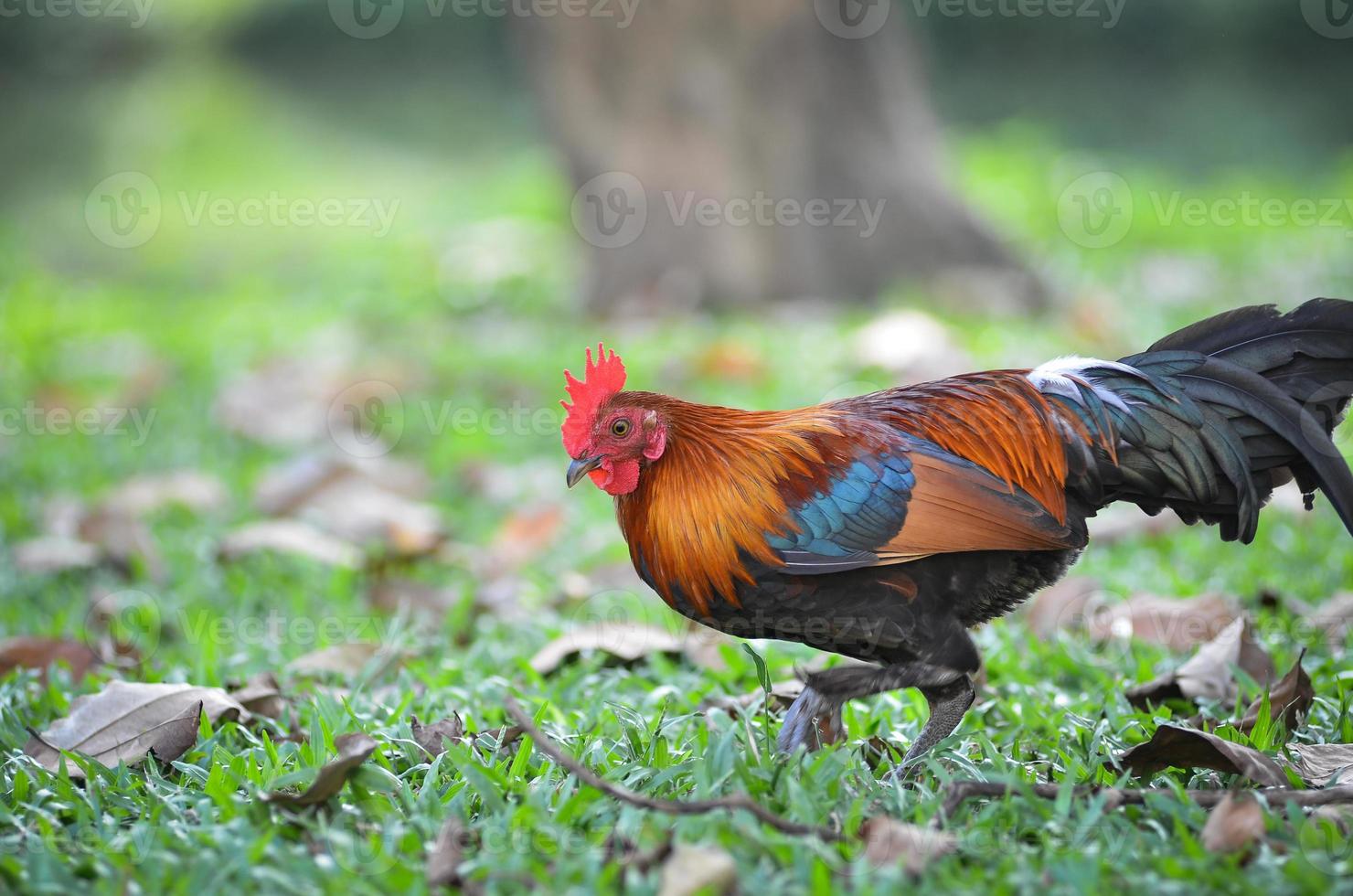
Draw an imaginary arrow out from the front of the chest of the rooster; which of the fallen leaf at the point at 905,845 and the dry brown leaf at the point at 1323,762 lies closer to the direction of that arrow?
the fallen leaf

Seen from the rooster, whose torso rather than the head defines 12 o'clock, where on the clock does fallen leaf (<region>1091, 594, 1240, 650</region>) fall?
The fallen leaf is roughly at 4 o'clock from the rooster.

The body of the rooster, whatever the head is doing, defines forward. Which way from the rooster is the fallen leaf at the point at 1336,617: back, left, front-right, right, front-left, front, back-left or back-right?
back-right

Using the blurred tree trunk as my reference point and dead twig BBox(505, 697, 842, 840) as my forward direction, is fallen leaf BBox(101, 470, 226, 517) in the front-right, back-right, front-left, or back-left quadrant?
front-right

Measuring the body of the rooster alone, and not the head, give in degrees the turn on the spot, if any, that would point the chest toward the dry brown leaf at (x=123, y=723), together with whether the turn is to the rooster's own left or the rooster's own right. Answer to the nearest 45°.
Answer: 0° — it already faces it

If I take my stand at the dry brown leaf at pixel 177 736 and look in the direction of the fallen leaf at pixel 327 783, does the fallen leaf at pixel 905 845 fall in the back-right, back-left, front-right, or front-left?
front-left

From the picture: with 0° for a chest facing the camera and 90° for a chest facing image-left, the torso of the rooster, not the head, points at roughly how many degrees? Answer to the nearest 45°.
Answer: approximately 90°

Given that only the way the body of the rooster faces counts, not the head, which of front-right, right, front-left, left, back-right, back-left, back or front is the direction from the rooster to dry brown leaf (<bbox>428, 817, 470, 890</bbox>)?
front-left

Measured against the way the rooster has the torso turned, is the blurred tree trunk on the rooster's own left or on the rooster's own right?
on the rooster's own right

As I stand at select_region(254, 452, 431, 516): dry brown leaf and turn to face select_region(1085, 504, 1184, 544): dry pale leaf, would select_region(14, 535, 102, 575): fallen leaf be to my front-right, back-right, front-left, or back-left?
back-right

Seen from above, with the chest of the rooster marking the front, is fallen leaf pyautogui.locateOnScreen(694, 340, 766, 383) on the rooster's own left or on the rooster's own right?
on the rooster's own right

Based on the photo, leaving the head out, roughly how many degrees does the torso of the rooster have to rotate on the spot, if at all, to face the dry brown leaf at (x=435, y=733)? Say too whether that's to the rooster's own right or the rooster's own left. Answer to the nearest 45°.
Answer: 0° — it already faces it
